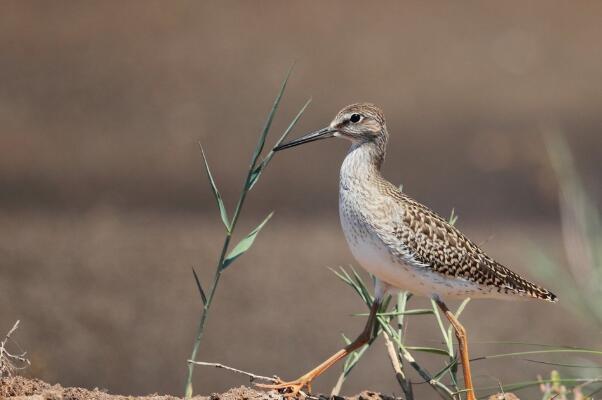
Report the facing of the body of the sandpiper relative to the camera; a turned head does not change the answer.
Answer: to the viewer's left
